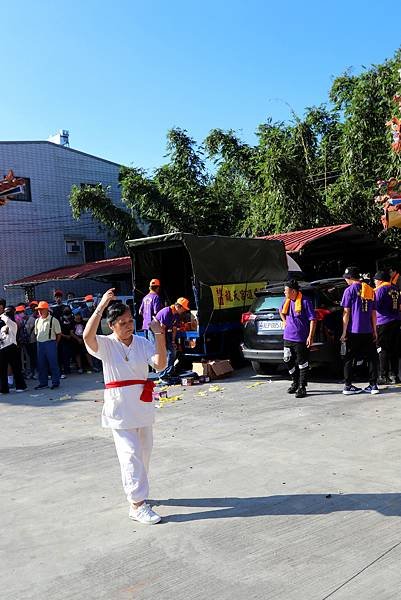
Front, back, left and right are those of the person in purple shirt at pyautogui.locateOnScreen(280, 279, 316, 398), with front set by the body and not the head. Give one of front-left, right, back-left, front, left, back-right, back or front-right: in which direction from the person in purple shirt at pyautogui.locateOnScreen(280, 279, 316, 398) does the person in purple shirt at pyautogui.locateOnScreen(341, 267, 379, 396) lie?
back-left

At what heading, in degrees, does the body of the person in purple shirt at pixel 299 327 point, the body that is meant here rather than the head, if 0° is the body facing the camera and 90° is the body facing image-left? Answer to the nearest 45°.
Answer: approximately 45°
